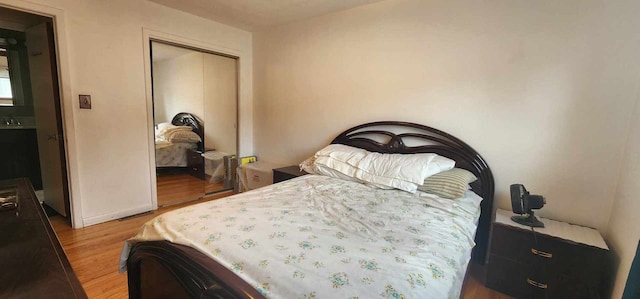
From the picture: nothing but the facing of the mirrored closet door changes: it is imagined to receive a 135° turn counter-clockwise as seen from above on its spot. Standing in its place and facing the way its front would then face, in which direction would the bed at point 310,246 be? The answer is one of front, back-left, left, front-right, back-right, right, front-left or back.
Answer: back

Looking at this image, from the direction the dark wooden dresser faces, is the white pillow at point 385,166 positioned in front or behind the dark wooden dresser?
in front

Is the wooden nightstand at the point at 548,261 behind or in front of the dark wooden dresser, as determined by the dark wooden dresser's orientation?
in front

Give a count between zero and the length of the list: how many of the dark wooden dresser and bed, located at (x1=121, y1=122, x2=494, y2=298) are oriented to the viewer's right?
1

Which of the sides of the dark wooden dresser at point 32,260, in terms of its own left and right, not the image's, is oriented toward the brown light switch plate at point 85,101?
left

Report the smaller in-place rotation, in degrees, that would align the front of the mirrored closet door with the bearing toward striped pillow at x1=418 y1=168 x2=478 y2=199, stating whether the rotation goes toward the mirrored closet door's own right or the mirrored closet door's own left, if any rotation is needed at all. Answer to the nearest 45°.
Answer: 0° — it already faces it

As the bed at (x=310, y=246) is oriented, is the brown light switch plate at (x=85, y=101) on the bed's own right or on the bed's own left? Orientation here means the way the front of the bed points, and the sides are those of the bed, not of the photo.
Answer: on the bed's own right

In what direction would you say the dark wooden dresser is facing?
to the viewer's right

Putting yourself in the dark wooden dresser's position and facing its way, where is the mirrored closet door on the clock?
The mirrored closet door is roughly at 10 o'clock from the dark wooden dresser.

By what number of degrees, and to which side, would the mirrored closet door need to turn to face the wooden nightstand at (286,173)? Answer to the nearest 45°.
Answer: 0° — it already faces it

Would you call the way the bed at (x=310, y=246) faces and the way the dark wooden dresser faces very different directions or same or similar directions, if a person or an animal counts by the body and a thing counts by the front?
very different directions
